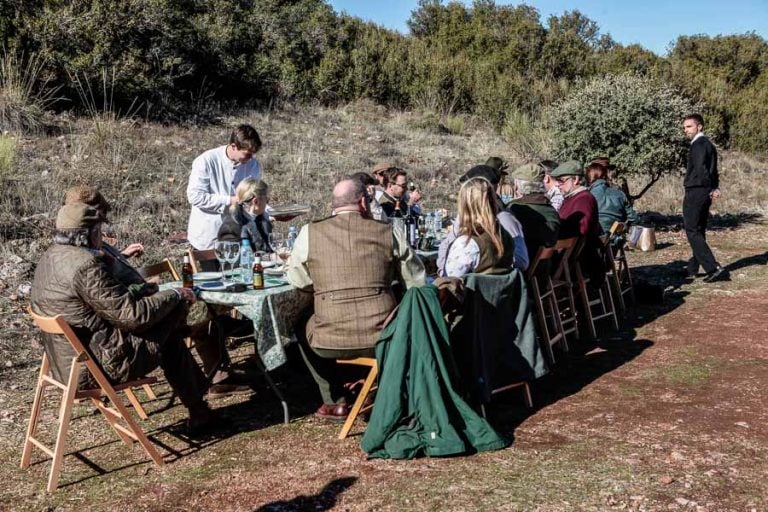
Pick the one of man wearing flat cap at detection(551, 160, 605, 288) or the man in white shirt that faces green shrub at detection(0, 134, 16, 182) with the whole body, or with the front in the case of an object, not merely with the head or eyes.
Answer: the man wearing flat cap

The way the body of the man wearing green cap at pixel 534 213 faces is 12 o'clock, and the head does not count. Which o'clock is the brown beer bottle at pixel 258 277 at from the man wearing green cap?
The brown beer bottle is roughly at 9 o'clock from the man wearing green cap.

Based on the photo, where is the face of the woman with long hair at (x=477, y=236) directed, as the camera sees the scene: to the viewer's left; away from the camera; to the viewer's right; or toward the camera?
away from the camera

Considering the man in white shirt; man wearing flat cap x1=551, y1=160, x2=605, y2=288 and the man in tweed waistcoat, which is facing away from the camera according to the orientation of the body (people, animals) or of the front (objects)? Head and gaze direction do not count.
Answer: the man in tweed waistcoat

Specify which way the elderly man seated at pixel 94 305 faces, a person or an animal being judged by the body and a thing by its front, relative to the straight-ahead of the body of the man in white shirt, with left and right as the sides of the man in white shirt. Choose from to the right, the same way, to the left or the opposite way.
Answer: to the left

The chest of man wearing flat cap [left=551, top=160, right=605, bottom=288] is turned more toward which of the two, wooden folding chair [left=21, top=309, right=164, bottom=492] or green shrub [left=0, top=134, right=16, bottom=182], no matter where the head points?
the green shrub

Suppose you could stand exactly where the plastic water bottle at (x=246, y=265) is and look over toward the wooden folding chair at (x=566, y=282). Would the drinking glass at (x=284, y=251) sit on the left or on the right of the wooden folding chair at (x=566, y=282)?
left

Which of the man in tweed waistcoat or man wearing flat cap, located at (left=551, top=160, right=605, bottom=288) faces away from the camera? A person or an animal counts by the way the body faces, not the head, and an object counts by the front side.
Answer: the man in tweed waistcoat

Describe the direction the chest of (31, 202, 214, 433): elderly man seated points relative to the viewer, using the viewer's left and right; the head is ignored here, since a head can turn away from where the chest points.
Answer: facing away from the viewer and to the right of the viewer

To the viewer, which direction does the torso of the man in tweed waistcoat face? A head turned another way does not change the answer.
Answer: away from the camera

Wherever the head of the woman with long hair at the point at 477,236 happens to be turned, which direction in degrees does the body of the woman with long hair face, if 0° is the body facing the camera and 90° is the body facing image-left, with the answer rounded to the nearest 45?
approximately 135°

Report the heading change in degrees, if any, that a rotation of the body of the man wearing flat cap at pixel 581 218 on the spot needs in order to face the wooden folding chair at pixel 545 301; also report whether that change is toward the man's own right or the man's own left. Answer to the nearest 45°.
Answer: approximately 45° to the man's own left

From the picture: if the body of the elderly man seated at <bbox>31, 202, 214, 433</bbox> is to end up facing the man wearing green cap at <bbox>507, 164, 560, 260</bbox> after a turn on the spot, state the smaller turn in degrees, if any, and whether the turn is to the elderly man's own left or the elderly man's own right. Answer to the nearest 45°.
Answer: approximately 45° to the elderly man's own right
